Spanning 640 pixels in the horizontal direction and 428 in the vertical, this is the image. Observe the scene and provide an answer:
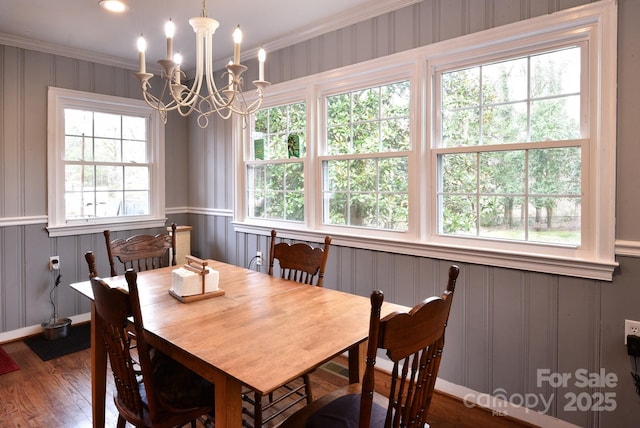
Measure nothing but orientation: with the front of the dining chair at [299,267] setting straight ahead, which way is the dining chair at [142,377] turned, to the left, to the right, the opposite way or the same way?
the opposite way

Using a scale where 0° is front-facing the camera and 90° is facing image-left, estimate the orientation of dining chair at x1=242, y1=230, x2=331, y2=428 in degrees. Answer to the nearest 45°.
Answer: approximately 45°

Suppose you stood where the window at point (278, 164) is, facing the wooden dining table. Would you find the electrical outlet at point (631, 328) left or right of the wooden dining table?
left

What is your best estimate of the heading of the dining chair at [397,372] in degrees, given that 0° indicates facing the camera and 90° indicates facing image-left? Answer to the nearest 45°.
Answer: approximately 135°

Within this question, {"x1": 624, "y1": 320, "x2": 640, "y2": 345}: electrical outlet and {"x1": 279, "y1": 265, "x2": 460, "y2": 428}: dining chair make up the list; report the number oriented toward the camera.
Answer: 1

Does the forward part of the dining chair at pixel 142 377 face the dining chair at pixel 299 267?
yes

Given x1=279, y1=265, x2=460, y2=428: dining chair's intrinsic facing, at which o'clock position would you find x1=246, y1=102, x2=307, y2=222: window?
The window is roughly at 1 o'clock from the dining chair.

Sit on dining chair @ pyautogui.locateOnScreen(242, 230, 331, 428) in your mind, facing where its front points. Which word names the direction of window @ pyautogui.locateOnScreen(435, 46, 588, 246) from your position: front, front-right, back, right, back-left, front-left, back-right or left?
back-left
